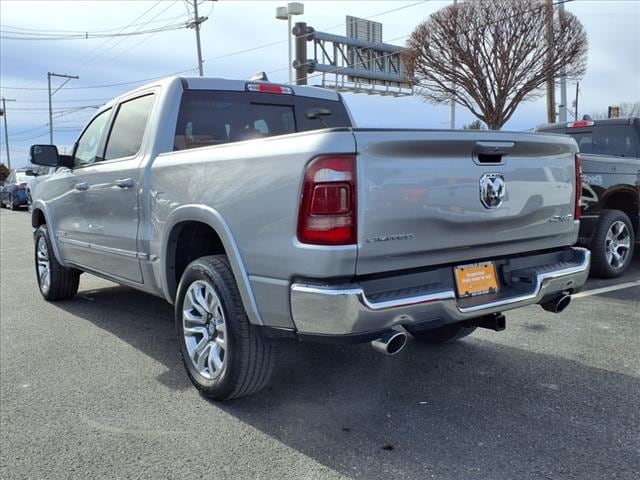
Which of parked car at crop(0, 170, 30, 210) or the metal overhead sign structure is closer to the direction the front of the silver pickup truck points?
the parked car

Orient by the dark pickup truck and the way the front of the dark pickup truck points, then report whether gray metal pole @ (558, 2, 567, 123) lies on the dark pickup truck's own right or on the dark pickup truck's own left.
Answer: on the dark pickup truck's own left

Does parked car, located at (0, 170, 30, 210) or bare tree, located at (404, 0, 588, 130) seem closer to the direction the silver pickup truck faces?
the parked car

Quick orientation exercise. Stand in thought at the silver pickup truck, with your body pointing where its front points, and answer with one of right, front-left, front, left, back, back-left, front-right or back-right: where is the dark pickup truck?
right

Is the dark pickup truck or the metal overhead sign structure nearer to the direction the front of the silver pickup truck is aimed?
the metal overhead sign structure

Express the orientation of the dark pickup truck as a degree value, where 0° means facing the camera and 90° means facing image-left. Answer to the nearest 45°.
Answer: approximately 225°

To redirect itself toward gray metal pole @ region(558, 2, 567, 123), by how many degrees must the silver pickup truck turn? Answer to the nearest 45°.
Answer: approximately 90° to its right

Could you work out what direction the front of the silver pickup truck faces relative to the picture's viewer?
facing away from the viewer and to the left of the viewer

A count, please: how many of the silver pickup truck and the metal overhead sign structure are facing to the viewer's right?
0

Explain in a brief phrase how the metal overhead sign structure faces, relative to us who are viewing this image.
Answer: facing away from the viewer and to the left of the viewer

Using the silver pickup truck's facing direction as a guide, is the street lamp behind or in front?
in front

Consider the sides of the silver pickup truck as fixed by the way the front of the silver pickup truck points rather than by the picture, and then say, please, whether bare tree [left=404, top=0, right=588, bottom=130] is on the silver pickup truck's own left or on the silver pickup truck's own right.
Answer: on the silver pickup truck's own right
